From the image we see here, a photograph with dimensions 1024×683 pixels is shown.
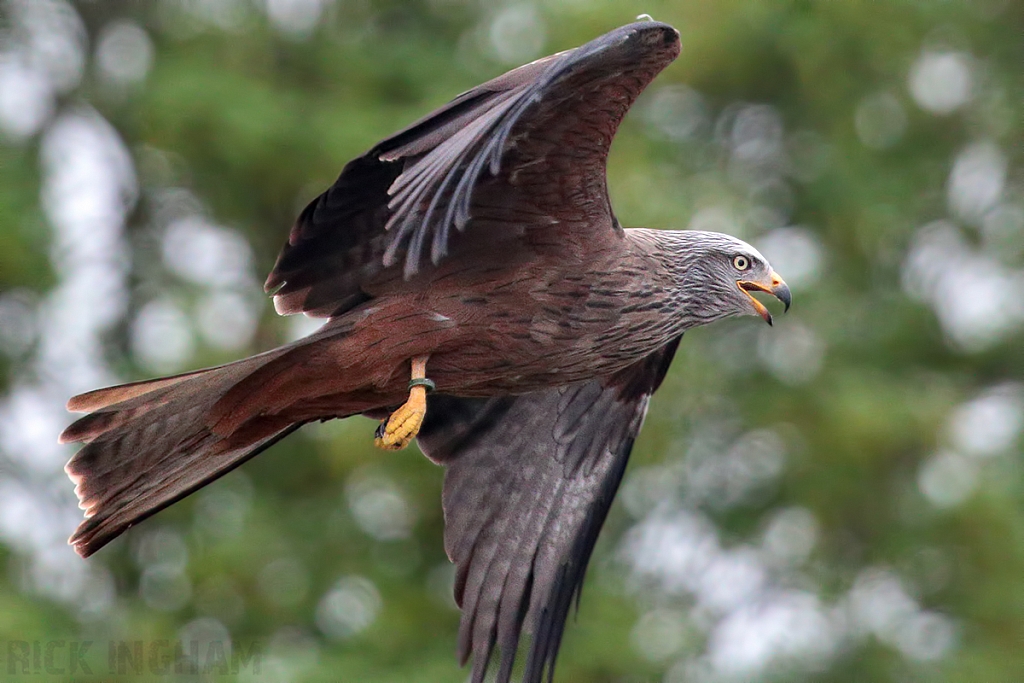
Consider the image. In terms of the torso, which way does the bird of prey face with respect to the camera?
to the viewer's right
